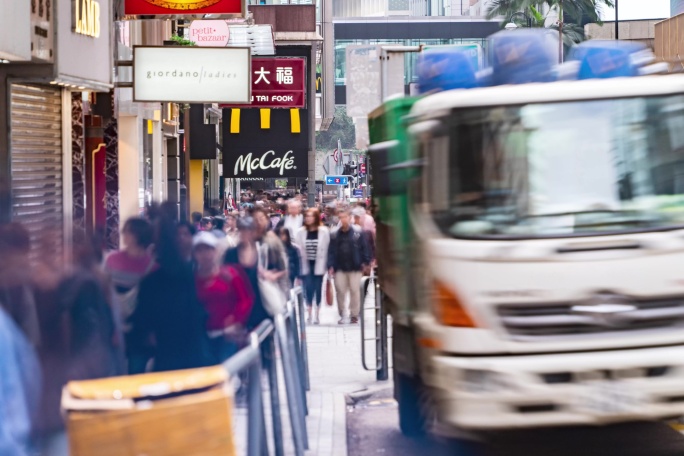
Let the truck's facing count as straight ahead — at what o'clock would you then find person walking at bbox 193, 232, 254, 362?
The person walking is roughly at 4 o'clock from the truck.

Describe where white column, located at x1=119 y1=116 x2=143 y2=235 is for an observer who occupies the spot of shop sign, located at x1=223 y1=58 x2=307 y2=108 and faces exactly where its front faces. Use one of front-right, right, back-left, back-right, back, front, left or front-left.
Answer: front-right

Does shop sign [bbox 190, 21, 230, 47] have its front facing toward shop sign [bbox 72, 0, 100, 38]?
yes

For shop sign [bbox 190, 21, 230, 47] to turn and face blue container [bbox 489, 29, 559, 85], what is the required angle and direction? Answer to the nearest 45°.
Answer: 0° — it already faces it

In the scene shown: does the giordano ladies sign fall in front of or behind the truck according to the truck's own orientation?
behind
